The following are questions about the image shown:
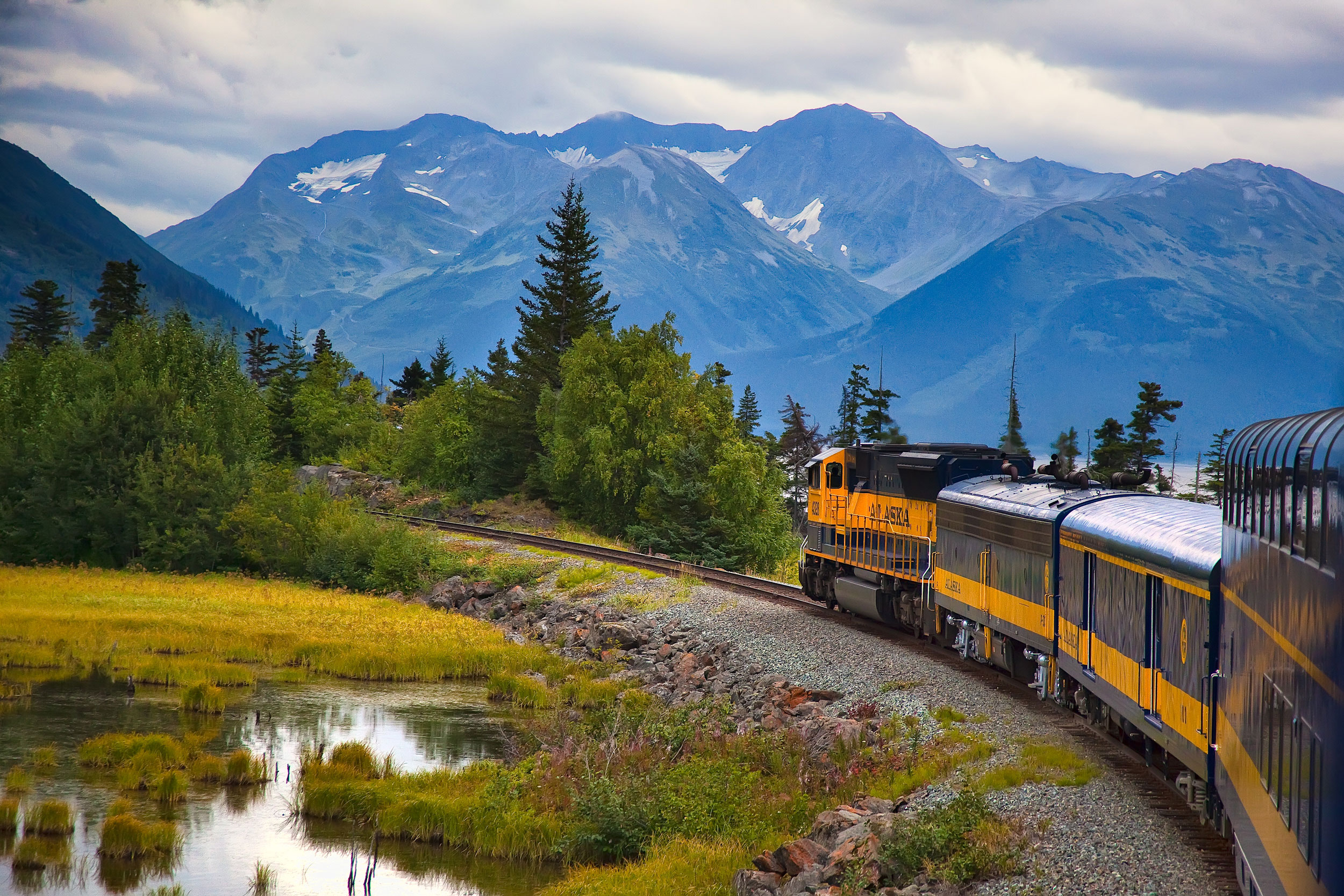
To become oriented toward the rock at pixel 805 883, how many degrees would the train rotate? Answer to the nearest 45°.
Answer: approximately 135° to its left

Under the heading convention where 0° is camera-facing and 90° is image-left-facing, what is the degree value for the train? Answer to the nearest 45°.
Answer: approximately 135°

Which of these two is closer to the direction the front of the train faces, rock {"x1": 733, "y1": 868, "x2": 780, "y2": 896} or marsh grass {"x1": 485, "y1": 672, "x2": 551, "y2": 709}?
the marsh grass

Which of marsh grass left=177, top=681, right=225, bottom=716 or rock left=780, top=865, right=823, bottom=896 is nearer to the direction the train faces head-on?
the marsh grass

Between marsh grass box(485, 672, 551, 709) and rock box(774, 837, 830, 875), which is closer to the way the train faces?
the marsh grass
